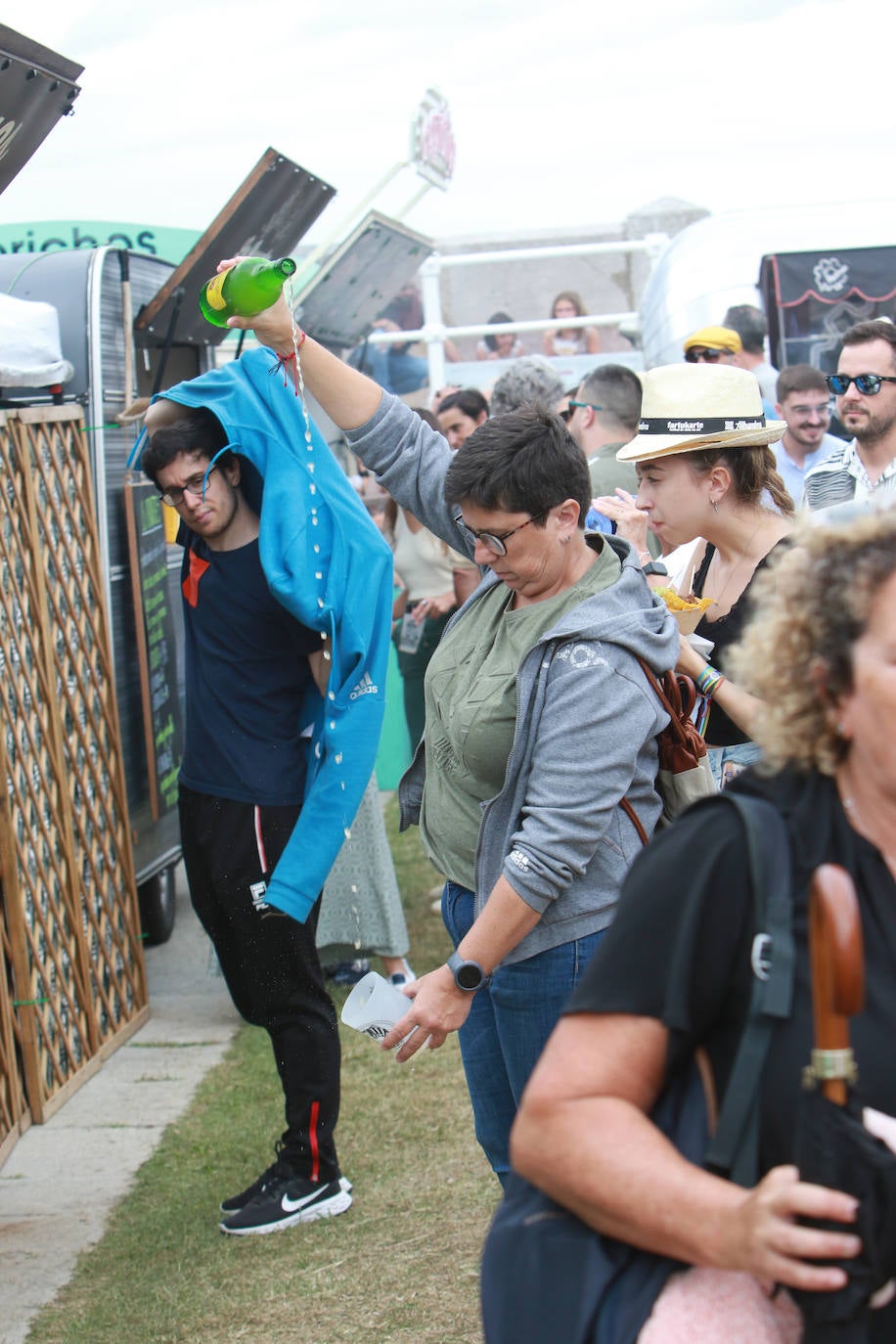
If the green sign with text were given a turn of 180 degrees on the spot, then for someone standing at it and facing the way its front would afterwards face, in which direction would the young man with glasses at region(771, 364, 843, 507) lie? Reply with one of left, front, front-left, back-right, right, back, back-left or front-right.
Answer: back-right

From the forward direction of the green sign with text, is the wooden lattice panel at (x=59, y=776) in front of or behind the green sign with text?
in front

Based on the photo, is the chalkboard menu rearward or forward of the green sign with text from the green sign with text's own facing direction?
forward

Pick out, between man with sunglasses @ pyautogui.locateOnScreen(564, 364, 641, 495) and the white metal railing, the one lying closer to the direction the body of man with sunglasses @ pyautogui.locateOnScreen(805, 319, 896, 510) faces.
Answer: the man with sunglasses

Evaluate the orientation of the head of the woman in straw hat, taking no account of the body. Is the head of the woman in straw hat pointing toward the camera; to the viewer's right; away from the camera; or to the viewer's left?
to the viewer's left

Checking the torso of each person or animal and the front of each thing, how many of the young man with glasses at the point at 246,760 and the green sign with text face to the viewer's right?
0

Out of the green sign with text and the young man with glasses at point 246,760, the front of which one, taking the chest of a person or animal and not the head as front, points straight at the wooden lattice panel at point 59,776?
the green sign with text

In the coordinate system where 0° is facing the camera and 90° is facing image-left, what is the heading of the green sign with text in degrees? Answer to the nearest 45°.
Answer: approximately 0°

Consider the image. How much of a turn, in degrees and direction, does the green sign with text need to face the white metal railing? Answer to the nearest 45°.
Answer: approximately 135° to its left

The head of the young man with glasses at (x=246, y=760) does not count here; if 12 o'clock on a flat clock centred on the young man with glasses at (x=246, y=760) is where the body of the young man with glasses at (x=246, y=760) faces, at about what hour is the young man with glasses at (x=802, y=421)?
the young man with glasses at (x=802, y=421) is roughly at 6 o'clock from the young man with glasses at (x=246, y=760).

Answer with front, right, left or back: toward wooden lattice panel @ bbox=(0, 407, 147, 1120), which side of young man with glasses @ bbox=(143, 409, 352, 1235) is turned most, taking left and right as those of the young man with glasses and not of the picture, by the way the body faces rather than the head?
right

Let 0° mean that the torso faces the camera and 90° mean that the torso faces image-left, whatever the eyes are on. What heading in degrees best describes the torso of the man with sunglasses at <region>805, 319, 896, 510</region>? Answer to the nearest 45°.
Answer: approximately 45°

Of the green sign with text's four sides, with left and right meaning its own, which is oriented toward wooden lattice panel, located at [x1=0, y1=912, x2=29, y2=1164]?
front

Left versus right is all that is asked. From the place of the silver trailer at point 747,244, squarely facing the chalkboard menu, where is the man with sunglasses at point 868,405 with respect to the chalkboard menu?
left
